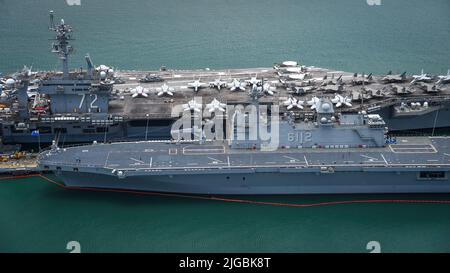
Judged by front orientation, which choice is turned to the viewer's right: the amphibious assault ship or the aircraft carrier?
the aircraft carrier

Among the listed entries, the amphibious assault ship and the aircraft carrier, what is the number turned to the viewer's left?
1

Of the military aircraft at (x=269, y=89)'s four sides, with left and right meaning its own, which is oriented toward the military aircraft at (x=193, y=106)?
left

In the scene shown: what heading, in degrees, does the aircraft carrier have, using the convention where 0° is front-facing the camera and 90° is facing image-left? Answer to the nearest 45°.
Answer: approximately 270°

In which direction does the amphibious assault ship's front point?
to the viewer's left
